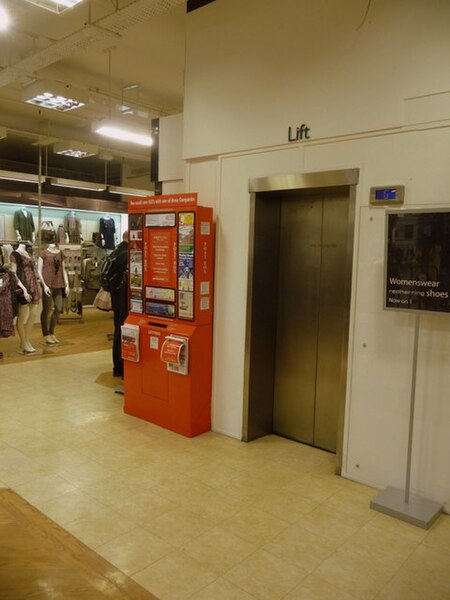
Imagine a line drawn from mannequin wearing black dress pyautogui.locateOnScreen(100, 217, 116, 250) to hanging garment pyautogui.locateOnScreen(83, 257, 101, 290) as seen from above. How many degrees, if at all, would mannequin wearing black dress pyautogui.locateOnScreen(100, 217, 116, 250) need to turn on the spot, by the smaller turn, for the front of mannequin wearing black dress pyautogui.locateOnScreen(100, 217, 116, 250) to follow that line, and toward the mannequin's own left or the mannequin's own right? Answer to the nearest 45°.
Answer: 0° — it already faces it

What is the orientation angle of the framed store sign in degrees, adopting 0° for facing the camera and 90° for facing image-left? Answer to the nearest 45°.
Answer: approximately 45°

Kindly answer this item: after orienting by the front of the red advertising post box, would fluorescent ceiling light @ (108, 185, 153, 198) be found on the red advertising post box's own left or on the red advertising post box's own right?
on the red advertising post box's own right

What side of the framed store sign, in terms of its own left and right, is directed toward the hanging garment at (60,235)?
right

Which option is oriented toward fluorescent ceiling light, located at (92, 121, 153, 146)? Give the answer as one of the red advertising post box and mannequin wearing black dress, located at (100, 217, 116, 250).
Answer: the mannequin wearing black dress

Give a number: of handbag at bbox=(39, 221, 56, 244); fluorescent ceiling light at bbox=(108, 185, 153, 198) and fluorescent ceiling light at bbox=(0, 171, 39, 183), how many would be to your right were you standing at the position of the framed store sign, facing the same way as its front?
3

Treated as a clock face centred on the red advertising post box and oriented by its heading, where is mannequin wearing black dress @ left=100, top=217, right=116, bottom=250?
The mannequin wearing black dress is roughly at 4 o'clock from the red advertising post box.

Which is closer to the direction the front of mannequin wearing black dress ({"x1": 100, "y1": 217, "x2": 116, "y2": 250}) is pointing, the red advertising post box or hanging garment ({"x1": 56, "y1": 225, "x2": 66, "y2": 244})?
the red advertising post box

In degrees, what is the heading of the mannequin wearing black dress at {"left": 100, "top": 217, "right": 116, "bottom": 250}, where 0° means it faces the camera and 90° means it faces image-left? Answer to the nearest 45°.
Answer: approximately 0°
